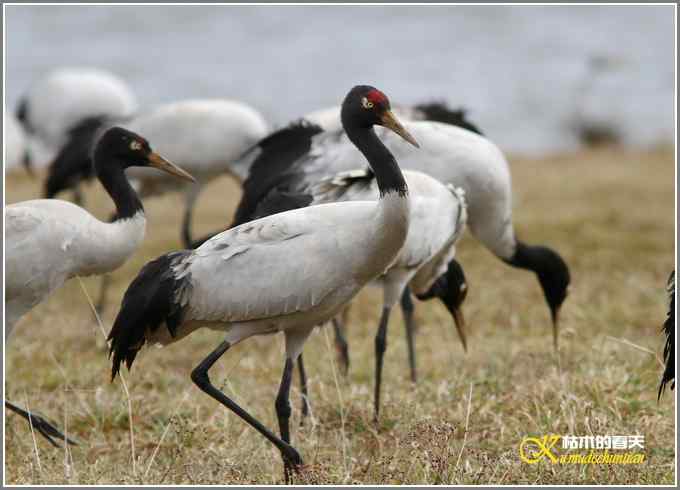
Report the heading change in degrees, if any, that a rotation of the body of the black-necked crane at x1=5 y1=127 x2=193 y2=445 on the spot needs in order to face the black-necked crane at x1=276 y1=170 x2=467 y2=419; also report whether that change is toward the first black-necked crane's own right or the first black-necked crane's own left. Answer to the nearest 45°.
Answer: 0° — it already faces it

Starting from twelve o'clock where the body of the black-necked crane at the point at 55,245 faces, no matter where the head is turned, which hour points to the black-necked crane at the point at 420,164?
the black-necked crane at the point at 420,164 is roughly at 11 o'clock from the black-necked crane at the point at 55,245.

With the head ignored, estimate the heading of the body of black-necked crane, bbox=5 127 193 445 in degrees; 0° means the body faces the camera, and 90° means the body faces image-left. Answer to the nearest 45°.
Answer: approximately 270°

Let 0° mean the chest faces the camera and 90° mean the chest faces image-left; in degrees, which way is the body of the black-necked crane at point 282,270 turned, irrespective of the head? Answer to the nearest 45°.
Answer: approximately 270°

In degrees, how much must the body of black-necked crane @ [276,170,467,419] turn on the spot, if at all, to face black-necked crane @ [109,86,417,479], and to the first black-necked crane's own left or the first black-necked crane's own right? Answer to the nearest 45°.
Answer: approximately 135° to the first black-necked crane's own right

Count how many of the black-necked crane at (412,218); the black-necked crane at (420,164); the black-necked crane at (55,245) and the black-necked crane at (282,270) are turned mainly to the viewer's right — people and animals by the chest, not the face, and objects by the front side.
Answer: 4

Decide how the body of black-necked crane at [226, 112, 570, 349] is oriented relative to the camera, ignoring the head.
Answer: to the viewer's right

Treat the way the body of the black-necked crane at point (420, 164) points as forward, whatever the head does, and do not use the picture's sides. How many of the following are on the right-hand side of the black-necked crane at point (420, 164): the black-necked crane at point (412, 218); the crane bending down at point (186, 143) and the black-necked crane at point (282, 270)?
2

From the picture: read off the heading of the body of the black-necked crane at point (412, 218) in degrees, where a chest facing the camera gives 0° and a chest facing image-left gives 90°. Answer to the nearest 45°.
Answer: approximately 270°

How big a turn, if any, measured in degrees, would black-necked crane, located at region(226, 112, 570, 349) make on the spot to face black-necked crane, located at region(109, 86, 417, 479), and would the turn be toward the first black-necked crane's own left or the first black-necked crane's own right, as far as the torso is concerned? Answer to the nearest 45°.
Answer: approximately 90° to the first black-necked crane's own right

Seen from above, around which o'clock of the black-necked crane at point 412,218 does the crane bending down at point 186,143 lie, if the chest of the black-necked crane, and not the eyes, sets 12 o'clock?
The crane bending down is roughly at 8 o'clock from the black-necked crane.

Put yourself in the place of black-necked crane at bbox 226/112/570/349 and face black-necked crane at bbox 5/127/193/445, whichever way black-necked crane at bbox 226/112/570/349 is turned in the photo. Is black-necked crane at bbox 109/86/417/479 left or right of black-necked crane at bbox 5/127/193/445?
left

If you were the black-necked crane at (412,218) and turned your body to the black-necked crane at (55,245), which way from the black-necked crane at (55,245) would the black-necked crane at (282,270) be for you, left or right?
left

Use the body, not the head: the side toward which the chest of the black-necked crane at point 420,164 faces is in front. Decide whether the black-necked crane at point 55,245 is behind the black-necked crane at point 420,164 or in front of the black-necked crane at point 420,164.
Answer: behind

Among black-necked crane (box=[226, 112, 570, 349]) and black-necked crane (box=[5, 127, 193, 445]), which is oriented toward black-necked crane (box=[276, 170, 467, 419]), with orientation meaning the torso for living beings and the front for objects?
black-necked crane (box=[5, 127, 193, 445])
